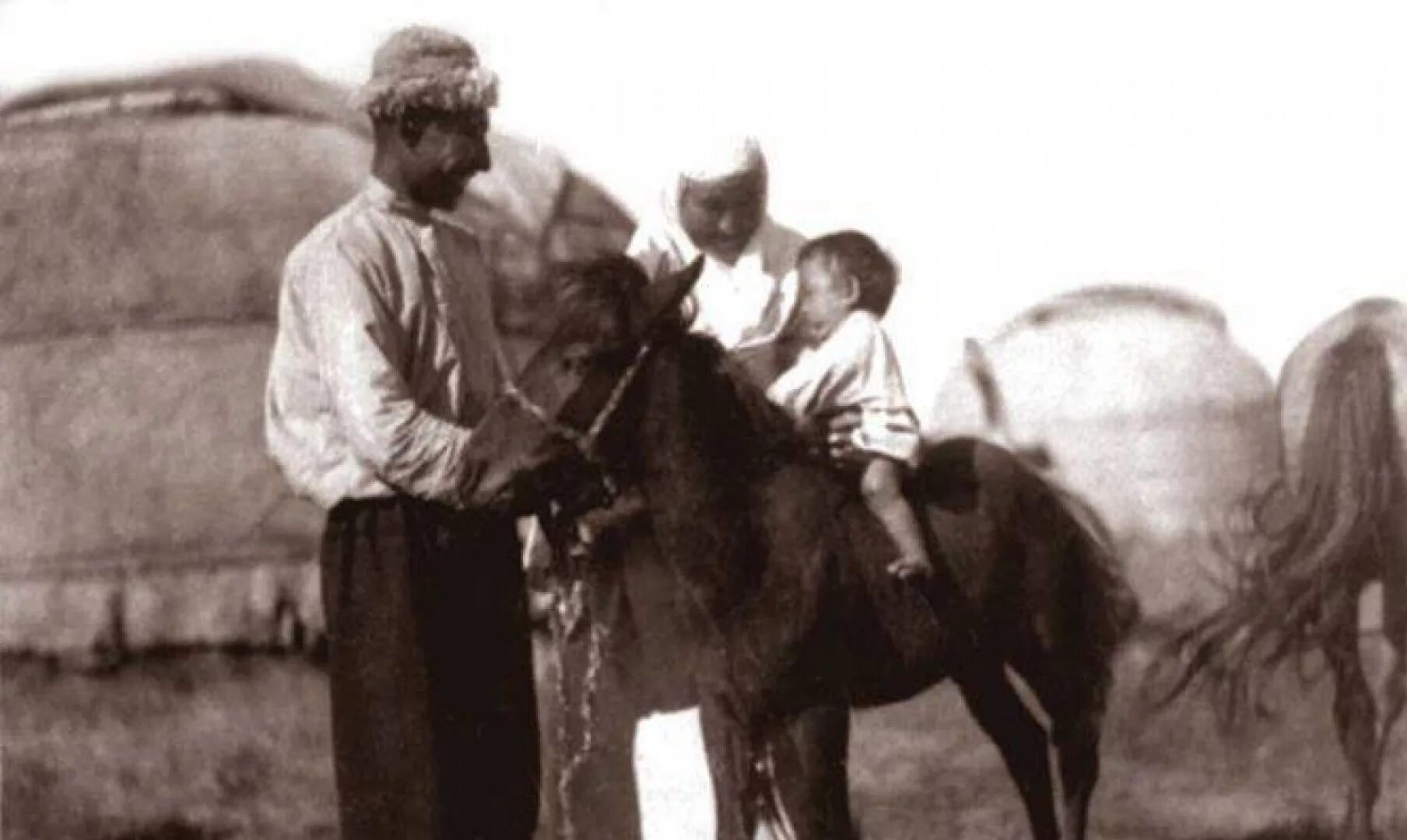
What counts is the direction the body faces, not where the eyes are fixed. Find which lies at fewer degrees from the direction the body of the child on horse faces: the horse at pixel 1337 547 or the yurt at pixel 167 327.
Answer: the yurt

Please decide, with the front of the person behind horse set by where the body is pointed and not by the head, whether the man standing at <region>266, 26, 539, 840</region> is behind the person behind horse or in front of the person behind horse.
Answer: in front

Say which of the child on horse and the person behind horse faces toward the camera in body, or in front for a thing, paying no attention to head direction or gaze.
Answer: the person behind horse

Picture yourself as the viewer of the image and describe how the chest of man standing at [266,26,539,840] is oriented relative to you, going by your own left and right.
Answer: facing the viewer and to the right of the viewer

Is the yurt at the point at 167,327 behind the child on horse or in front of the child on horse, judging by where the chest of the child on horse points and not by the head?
in front

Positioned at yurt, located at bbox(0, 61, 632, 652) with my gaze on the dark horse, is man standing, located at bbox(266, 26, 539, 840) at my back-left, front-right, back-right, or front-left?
front-right

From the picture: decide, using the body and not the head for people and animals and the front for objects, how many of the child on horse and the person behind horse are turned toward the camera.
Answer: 1

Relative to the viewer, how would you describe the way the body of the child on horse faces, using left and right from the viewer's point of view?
facing to the left of the viewer

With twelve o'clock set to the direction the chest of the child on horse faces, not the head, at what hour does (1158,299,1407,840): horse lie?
The horse is roughly at 5 o'clock from the child on horse.

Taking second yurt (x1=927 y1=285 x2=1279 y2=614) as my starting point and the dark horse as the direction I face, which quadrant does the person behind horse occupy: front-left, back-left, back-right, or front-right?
front-right

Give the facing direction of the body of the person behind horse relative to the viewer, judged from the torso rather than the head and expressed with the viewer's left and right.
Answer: facing the viewer

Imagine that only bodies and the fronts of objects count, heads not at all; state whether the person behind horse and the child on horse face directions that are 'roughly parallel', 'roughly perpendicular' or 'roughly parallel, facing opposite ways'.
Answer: roughly perpendicular

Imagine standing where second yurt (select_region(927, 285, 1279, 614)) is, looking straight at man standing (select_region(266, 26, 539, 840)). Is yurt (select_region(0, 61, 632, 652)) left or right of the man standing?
right

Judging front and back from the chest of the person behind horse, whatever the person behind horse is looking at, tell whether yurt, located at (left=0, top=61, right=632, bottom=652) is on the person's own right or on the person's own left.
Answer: on the person's own right

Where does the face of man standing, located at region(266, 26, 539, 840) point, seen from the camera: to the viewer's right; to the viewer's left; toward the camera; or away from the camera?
to the viewer's right
